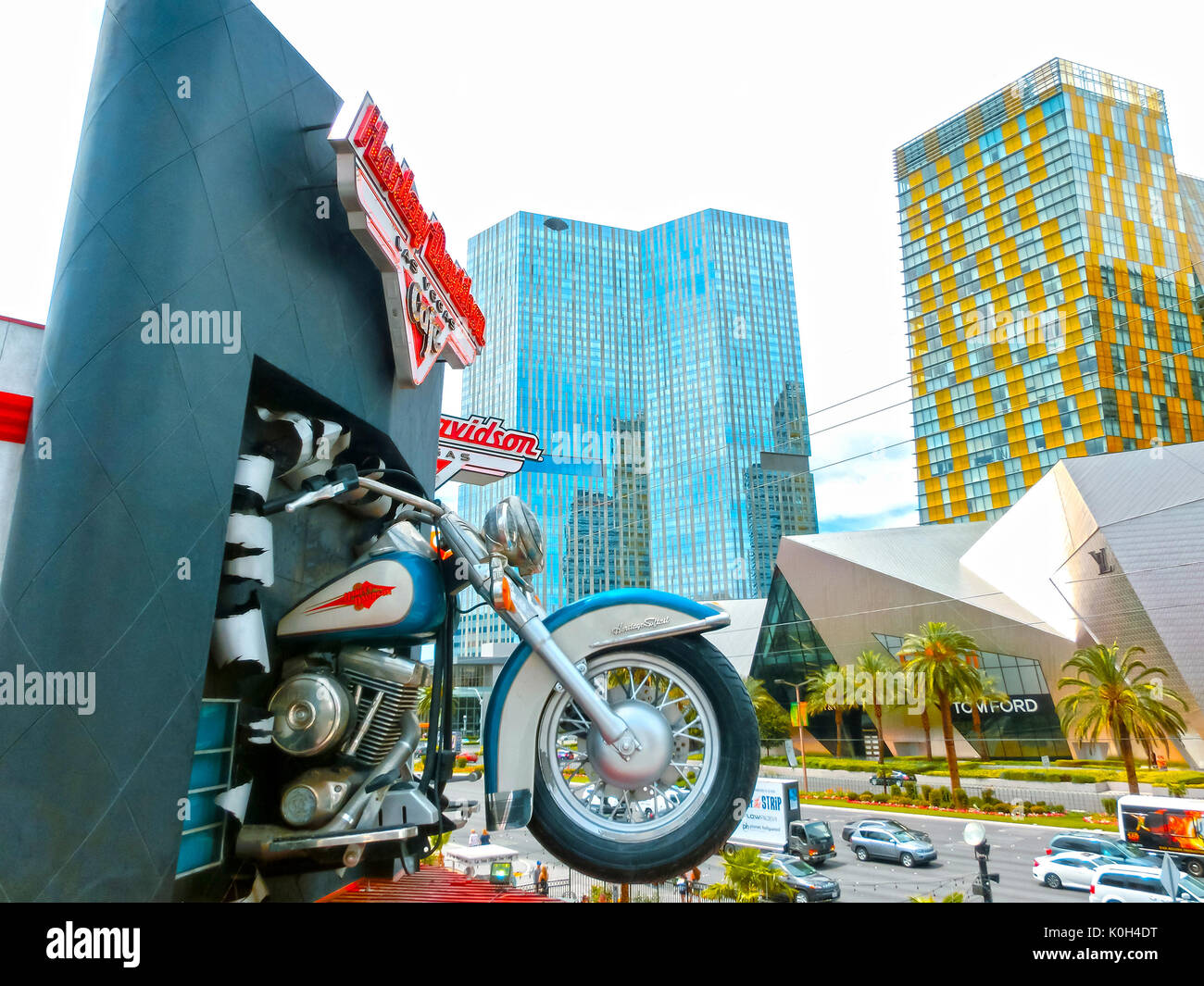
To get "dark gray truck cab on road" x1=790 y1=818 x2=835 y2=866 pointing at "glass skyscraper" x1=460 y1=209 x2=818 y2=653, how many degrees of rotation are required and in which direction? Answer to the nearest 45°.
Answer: approximately 135° to its left

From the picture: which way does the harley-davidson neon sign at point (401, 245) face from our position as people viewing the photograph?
facing the viewer and to the right of the viewer

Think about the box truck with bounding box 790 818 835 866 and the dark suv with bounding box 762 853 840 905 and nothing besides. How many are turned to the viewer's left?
0

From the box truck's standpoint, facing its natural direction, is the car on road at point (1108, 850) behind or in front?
in front

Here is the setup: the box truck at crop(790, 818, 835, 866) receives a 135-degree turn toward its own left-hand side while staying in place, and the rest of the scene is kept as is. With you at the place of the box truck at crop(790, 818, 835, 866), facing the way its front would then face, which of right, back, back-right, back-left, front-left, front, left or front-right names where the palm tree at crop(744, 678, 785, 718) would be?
front

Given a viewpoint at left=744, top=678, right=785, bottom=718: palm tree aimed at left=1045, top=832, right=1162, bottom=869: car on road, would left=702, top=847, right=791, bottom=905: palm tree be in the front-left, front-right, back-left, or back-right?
front-right

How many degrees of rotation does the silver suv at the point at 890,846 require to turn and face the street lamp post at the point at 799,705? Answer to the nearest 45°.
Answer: approximately 135° to its left

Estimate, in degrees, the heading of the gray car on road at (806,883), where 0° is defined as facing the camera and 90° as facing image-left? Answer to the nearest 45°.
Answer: approximately 315°

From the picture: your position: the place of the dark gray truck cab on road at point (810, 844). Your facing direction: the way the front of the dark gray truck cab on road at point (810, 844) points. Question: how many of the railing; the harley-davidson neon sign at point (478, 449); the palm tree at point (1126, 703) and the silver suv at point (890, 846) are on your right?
2

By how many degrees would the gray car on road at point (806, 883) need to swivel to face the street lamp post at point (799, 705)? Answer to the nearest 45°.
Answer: approximately 135° to its left

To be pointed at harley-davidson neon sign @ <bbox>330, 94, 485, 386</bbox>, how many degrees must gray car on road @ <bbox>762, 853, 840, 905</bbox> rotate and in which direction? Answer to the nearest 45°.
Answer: approximately 45° to its right

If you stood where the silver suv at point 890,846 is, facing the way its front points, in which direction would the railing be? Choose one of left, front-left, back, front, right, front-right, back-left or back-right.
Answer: right

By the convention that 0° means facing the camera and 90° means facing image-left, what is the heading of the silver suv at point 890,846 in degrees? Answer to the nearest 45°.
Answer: approximately 315°

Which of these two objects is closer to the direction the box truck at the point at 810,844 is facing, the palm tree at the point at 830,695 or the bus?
the bus
